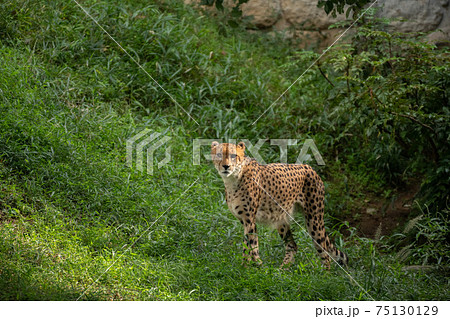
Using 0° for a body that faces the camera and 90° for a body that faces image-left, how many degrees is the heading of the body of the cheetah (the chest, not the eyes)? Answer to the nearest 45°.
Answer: approximately 45°

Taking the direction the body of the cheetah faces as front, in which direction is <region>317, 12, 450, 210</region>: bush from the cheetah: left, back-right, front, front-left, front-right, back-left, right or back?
back
